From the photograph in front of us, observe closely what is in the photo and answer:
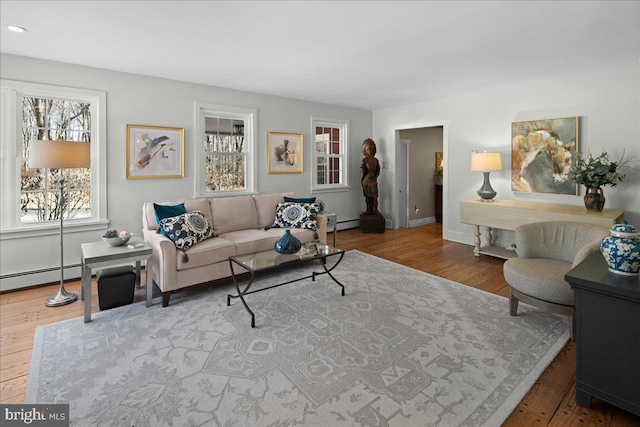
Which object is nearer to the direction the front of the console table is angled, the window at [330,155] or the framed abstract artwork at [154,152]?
the framed abstract artwork

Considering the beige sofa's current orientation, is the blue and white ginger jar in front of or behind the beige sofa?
in front

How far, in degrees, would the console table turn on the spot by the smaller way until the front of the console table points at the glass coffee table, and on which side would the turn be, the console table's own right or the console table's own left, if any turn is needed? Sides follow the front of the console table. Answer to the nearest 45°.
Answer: approximately 45° to the console table's own right

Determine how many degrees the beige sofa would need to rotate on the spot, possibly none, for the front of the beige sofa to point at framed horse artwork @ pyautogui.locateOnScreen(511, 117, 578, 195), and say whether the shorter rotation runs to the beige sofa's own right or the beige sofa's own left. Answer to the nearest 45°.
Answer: approximately 45° to the beige sofa's own left

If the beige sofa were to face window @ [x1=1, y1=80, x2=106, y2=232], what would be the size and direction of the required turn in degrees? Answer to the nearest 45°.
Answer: approximately 135° to its right

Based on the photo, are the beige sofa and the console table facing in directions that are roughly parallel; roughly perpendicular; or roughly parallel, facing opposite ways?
roughly perpendicular

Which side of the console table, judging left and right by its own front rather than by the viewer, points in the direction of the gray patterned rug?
front

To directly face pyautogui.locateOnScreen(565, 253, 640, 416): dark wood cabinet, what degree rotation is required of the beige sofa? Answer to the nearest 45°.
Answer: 0° — it already faces it
